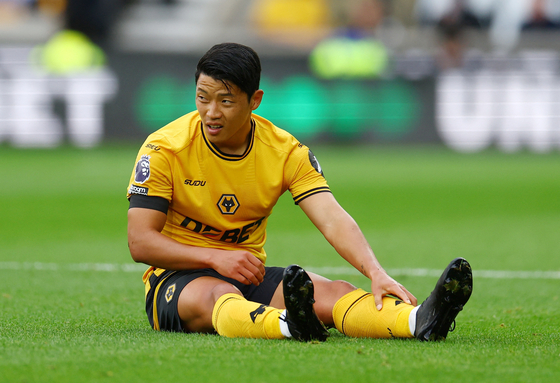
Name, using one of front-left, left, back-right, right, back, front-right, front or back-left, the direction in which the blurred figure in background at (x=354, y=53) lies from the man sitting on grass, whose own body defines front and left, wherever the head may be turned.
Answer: back-left

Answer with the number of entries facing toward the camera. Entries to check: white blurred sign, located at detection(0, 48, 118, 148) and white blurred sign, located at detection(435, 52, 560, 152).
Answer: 2

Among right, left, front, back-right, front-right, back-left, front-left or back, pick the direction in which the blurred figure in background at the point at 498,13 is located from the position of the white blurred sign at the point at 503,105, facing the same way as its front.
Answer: back

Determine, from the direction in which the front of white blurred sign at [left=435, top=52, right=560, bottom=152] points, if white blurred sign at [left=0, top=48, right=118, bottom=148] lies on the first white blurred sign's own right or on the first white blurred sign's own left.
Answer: on the first white blurred sign's own right

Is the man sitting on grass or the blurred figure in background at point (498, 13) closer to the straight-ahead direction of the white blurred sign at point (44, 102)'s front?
the man sitting on grass

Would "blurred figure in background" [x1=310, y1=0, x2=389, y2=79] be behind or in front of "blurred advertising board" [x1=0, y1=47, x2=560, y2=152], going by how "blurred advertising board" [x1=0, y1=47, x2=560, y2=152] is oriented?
behind

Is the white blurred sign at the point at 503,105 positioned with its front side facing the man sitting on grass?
yes

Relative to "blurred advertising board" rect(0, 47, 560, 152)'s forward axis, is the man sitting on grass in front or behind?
in front

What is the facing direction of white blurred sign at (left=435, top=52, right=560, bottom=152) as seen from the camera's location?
facing the viewer

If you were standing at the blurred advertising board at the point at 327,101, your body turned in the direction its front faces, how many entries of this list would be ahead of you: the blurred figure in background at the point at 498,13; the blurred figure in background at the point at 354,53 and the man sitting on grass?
1

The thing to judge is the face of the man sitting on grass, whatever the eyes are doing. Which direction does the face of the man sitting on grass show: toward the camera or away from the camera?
toward the camera

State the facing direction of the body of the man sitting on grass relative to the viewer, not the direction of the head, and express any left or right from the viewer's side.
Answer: facing the viewer and to the right of the viewer

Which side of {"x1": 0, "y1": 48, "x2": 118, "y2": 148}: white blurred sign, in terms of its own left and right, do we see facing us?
front
